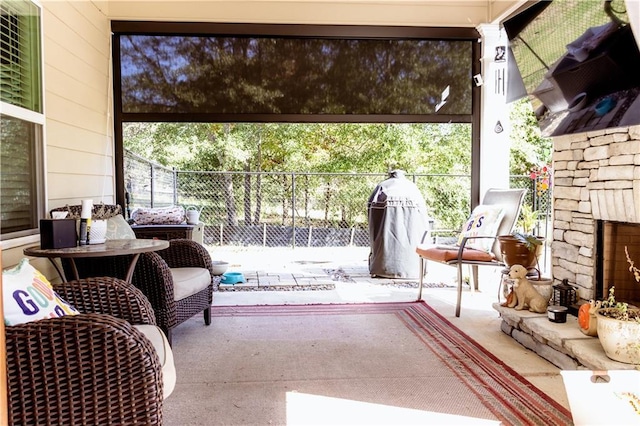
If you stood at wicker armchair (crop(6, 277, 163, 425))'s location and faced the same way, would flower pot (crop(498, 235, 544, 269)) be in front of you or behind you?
in front

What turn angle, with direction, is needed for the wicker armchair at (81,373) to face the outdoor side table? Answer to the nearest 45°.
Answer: approximately 90° to its left

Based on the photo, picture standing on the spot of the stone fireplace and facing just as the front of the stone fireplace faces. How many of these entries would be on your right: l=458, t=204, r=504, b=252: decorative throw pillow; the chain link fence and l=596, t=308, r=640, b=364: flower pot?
2

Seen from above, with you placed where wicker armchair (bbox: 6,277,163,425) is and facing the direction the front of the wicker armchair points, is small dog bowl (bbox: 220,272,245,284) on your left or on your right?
on your left

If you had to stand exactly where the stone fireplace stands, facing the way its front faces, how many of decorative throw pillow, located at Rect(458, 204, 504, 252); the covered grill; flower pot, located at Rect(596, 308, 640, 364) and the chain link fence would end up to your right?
3

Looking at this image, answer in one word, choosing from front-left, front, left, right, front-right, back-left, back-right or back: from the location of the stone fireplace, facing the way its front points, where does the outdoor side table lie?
front

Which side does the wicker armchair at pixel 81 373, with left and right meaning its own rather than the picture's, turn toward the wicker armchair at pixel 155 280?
left

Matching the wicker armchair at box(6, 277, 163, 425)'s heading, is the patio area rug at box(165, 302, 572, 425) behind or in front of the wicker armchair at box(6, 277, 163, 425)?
in front

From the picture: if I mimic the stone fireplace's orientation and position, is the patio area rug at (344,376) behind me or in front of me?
in front

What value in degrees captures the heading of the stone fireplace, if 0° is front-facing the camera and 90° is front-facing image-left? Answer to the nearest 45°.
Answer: approximately 45°

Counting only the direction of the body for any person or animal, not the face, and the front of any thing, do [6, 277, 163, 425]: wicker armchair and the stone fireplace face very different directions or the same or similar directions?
very different directions

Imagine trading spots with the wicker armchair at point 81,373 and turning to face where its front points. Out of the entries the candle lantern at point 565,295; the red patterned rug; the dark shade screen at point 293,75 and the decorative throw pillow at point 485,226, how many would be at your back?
0

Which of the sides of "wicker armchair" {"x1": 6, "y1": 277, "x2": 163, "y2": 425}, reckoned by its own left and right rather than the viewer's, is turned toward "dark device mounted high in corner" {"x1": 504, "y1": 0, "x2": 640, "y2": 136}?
front

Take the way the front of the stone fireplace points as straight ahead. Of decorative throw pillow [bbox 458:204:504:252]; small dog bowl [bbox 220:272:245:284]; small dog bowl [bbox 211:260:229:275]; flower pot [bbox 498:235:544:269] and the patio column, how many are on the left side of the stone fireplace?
0

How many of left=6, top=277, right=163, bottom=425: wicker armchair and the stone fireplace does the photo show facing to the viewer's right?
1

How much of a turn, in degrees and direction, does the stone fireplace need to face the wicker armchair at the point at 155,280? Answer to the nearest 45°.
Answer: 0° — it already faces it

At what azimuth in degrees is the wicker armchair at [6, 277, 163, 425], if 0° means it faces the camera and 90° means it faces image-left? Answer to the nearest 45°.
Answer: approximately 270°
